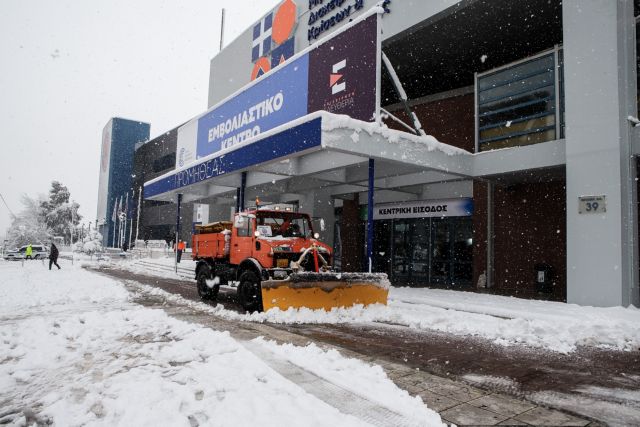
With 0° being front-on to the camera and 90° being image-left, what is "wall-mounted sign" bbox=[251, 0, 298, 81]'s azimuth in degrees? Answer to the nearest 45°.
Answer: approximately 45°

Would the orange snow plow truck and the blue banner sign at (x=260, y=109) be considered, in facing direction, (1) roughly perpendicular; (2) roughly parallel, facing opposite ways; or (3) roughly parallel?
roughly perpendicular

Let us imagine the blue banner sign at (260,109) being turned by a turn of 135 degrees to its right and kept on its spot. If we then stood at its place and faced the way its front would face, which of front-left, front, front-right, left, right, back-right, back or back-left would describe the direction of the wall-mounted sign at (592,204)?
back-right

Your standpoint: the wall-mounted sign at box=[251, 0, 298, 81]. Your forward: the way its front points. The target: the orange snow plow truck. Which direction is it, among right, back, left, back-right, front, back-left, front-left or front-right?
front-left

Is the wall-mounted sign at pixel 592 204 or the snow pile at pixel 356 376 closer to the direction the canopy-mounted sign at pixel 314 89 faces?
the snow pile

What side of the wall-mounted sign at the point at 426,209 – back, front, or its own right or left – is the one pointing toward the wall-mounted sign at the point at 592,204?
left

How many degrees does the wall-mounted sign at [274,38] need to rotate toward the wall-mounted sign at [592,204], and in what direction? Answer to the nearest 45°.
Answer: approximately 90° to its left

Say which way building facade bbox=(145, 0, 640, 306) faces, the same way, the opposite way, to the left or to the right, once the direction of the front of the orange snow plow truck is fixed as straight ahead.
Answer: to the right

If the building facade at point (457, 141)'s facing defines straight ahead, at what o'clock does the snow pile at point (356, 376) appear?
The snow pile is roughly at 11 o'clock from the building facade.
